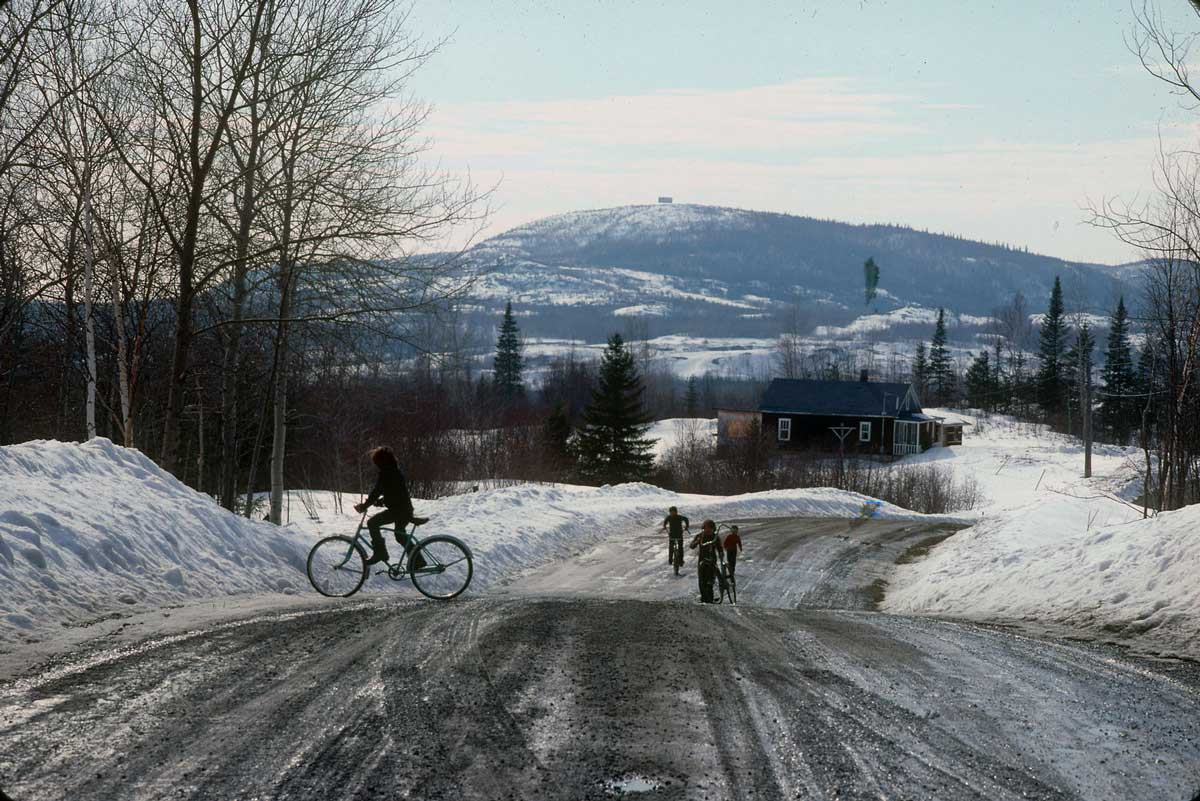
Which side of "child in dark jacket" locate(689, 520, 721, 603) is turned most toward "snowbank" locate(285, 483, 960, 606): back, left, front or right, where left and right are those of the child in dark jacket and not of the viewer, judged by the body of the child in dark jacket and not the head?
back

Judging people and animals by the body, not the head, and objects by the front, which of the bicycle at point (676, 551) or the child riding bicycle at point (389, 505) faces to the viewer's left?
the child riding bicycle

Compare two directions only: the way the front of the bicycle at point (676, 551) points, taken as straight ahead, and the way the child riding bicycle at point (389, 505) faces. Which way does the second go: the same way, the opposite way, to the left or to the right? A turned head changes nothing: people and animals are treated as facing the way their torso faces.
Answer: to the right

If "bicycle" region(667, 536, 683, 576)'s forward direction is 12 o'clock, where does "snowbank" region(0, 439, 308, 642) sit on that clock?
The snowbank is roughly at 1 o'clock from the bicycle.

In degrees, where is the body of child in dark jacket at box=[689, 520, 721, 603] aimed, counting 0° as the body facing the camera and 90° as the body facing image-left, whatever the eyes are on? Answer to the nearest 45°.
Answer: approximately 0°

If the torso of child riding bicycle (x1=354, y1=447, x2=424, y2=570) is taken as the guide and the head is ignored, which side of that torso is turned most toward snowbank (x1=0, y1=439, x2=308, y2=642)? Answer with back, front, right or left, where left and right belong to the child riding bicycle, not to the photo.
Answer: front

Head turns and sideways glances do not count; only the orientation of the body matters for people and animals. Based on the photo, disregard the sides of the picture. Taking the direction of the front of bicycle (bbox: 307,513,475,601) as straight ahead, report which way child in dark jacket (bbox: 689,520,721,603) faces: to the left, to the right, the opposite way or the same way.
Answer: to the left

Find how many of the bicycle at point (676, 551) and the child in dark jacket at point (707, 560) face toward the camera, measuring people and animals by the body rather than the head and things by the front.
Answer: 2

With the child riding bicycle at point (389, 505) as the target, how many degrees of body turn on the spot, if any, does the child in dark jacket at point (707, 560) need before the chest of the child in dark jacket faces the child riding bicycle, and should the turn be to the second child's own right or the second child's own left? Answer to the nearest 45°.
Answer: approximately 45° to the second child's own right

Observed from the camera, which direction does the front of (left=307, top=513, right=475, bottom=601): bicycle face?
facing to the left of the viewer

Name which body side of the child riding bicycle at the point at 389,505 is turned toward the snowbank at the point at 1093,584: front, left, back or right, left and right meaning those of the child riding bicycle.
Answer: back

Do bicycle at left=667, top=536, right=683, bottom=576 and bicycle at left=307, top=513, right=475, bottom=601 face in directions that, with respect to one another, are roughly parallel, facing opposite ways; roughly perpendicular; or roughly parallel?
roughly perpendicular

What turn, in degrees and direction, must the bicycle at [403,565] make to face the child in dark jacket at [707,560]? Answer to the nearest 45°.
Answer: approximately 135° to its right

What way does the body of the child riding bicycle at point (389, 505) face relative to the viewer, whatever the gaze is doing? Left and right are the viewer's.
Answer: facing to the left of the viewer
